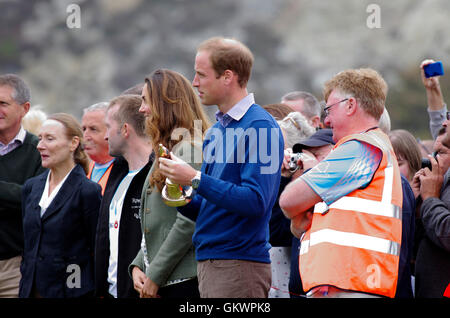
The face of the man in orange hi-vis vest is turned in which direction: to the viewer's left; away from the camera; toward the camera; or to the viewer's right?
to the viewer's left

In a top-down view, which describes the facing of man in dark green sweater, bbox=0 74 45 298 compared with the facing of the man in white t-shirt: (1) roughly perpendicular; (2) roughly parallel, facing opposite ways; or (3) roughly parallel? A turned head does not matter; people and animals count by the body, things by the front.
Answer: roughly parallel

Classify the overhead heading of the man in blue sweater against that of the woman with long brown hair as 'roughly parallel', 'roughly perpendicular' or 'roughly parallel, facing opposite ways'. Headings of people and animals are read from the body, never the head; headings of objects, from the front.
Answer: roughly parallel

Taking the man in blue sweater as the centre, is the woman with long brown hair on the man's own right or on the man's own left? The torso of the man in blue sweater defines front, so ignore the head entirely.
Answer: on the man's own right

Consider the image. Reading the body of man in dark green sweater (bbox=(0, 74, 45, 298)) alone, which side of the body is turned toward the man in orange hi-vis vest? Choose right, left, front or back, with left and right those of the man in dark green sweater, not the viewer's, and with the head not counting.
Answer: left

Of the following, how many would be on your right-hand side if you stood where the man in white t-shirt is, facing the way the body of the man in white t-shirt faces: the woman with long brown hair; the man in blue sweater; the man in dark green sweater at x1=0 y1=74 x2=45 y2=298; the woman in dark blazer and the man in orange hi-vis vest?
2

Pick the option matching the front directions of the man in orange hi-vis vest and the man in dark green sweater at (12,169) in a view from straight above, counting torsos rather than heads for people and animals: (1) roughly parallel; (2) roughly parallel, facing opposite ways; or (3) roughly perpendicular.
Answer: roughly perpendicular

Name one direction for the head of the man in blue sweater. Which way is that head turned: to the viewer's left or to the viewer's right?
to the viewer's left

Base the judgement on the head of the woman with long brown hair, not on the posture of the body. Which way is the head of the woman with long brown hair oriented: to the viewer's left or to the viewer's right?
to the viewer's left
